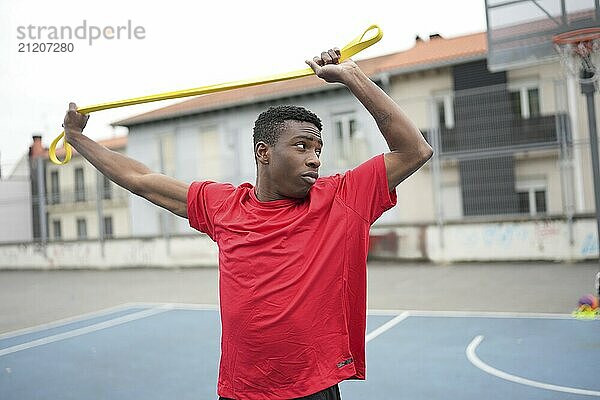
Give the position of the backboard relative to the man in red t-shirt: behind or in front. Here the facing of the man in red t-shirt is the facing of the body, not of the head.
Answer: behind

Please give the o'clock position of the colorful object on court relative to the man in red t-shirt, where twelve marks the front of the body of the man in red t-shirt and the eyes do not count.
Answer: The colorful object on court is roughly at 7 o'clock from the man in red t-shirt.

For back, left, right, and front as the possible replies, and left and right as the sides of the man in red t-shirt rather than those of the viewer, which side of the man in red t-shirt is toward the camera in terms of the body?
front

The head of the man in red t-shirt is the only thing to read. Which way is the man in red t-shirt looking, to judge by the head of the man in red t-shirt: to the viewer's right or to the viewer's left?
to the viewer's right

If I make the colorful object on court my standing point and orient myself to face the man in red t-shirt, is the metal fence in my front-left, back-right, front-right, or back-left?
back-right

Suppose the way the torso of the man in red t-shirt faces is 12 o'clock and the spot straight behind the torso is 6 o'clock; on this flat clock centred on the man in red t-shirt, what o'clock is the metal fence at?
The metal fence is roughly at 7 o'clock from the man in red t-shirt.
